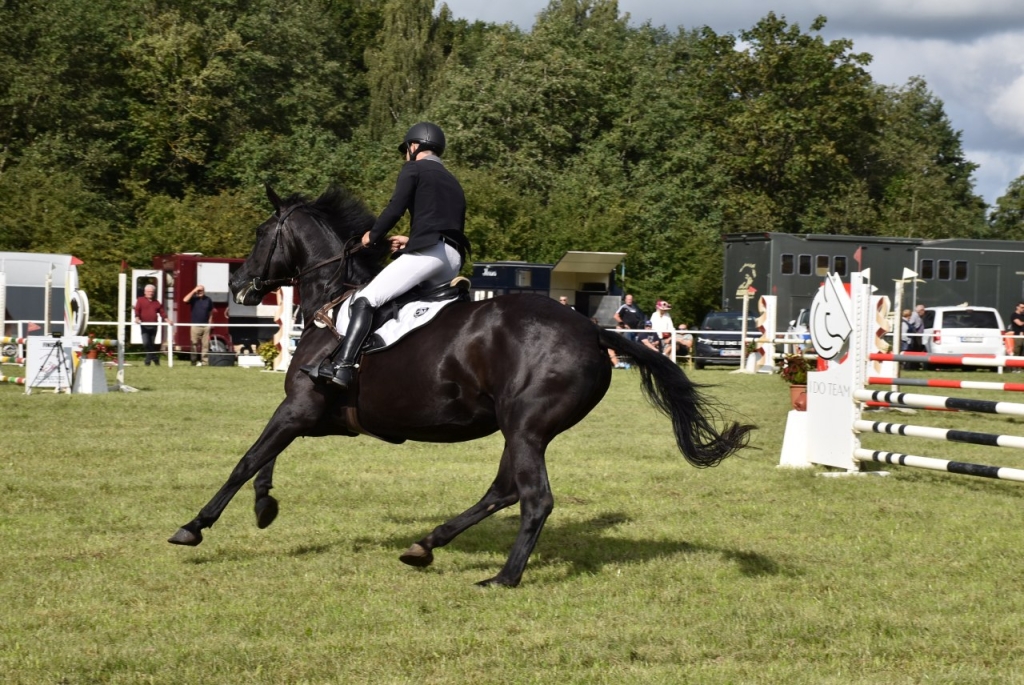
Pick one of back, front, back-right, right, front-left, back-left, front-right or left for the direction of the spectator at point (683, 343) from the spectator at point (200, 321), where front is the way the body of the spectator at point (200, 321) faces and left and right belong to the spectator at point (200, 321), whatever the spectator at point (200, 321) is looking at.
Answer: left

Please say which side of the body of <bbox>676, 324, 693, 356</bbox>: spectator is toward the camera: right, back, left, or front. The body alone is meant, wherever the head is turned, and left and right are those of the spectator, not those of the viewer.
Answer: front

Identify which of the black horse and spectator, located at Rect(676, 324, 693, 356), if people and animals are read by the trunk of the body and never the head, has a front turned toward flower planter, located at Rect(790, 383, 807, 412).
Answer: the spectator

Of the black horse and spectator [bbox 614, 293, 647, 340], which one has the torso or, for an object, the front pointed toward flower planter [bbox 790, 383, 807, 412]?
the spectator

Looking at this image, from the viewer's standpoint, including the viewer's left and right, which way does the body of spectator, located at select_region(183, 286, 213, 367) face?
facing the viewer

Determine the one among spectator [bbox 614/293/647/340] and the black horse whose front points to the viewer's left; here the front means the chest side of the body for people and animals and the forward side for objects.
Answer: the black horse

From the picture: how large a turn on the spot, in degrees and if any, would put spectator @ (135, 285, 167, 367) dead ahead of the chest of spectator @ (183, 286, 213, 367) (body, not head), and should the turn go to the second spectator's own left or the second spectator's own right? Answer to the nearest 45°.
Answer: approximately 45° to the second spectator's own right

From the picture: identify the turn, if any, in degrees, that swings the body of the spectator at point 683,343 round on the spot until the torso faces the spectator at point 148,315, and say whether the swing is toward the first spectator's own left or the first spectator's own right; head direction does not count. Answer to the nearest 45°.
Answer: approximately 45° to the first spectator's own right

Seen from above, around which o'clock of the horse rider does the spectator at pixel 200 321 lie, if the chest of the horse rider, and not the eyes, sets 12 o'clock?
The spectator is roughly at 1 o'clock from the horse rider.

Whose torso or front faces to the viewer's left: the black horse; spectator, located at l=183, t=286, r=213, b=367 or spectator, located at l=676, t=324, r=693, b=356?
the black horse

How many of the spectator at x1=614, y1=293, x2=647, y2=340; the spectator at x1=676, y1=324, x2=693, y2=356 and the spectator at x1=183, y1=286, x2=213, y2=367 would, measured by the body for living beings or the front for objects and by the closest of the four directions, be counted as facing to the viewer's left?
0

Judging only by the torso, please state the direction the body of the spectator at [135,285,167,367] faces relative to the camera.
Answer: toward the camera

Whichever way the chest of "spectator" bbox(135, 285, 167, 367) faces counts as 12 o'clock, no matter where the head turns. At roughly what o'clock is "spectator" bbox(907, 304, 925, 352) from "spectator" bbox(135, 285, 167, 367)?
"spectator" bbox(907, 304, 925, 352) is roughly at 9 o'clock from "spectator" bbox(135, 285, 167, 367).

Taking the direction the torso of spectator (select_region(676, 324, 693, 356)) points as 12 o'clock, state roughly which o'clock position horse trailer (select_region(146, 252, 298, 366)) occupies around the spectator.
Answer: The horse trailer is roughly at 3 o'clock from the spectator.

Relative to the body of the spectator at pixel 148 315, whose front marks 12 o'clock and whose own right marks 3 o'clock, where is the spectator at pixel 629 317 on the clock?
the spectator at pixel 629 317 is roughly at 9 o'clock from the spectator at pixel 148 315.

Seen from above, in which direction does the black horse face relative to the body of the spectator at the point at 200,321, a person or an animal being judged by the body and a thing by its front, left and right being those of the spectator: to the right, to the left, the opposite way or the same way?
to the right

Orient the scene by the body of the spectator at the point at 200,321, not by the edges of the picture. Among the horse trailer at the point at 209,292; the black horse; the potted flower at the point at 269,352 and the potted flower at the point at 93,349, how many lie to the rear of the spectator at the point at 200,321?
1
